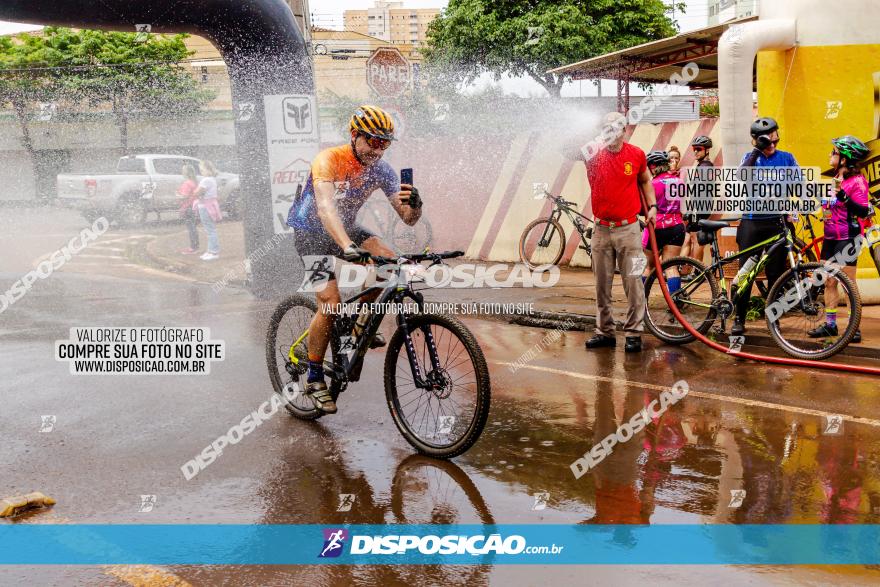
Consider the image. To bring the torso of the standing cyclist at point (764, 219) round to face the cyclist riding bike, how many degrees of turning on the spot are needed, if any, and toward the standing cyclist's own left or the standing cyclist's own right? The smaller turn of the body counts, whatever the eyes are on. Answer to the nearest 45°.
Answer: approximately 45° to the standing cyclist's own right

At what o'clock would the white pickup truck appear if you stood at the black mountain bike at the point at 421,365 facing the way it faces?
The white pickup truck is roughly at 7 o'clock from the black mountain bike.

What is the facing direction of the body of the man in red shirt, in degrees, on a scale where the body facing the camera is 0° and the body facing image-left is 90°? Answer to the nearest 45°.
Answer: approximately 0°

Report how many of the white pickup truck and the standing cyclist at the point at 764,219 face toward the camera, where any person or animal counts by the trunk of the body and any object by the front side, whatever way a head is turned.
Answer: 1

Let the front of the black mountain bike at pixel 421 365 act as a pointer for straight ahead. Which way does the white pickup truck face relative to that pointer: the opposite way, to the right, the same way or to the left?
to the left

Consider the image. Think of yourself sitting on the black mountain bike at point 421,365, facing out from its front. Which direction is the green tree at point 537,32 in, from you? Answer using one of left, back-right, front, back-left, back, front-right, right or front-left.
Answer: back-left

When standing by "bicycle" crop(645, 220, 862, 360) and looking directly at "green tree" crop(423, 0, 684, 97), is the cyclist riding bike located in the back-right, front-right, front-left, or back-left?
back-left

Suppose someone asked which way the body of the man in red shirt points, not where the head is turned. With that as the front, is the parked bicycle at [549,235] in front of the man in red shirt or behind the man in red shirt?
behind

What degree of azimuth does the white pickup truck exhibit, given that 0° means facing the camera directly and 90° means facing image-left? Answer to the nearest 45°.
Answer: approximately 225°

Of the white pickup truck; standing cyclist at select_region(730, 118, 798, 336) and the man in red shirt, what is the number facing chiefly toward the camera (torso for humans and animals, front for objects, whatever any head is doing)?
2

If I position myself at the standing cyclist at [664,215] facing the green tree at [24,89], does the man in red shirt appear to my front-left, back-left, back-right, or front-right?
back-left

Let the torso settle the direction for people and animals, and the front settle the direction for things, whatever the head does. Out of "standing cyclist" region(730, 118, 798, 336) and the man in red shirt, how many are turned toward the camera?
2

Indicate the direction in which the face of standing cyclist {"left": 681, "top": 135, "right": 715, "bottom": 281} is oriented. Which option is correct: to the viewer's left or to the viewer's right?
to the viewer's left
